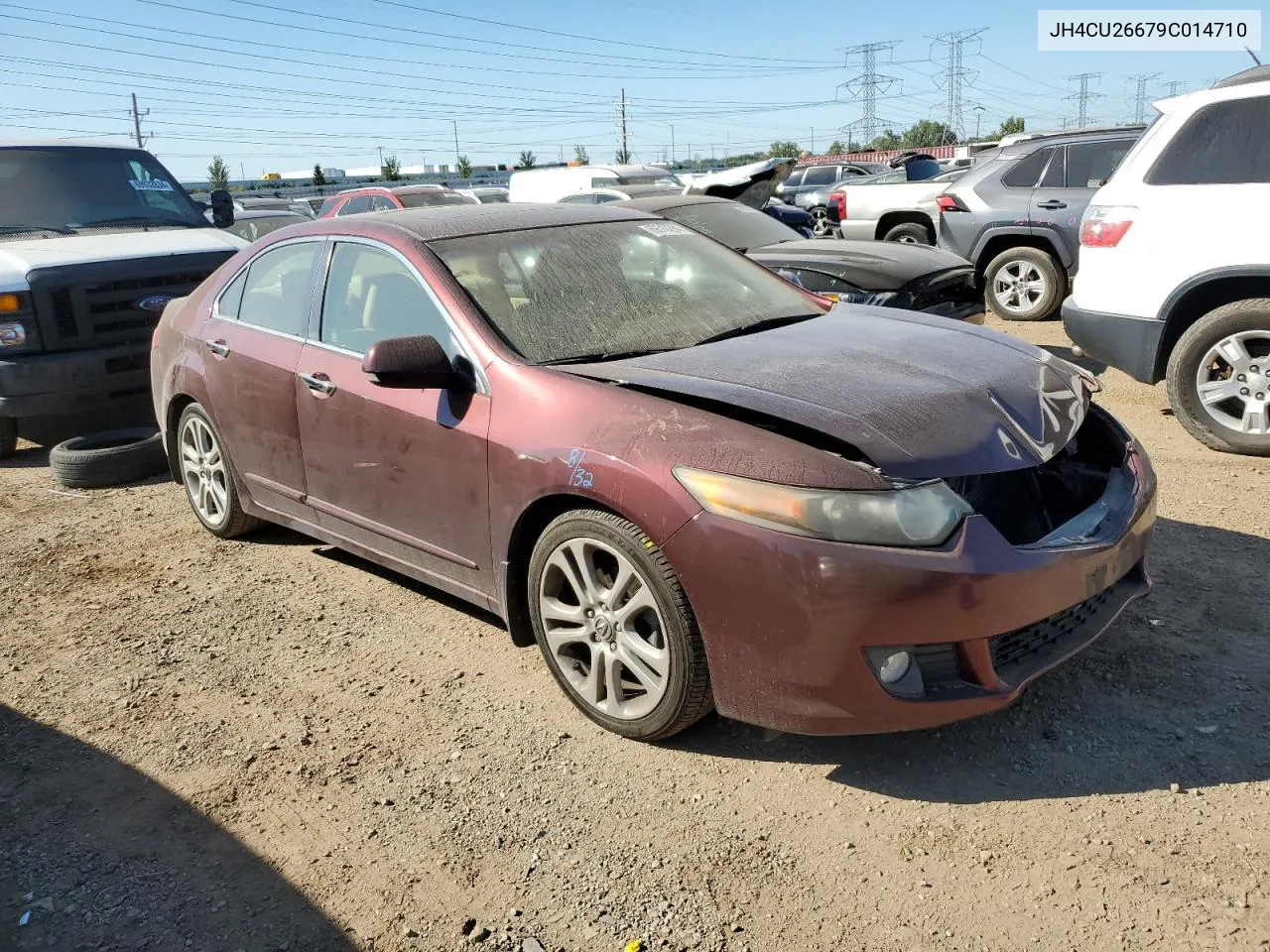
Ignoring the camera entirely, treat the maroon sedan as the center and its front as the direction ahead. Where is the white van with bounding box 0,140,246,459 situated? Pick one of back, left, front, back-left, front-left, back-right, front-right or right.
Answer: back

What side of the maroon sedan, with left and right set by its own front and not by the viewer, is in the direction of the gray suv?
left

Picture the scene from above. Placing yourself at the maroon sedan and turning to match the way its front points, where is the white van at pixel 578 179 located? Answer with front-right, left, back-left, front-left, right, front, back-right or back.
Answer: back-left

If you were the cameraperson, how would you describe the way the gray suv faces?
facing to the right of the viewer

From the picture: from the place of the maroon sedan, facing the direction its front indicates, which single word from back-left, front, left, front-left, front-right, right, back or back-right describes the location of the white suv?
left

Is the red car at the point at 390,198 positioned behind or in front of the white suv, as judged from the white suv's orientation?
behind

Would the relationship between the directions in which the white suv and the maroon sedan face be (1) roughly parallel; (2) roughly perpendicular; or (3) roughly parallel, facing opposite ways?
roughly parallel

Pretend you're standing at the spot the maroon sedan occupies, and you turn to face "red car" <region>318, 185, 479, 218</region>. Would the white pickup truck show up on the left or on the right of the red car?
right

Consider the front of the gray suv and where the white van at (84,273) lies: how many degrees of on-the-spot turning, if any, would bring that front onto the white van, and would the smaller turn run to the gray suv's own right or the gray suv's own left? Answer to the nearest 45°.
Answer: approximately 135° to the gray suv's own right

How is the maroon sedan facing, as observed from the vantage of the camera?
facing the viewer and to the right of the viewer

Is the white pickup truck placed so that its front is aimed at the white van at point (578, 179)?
no

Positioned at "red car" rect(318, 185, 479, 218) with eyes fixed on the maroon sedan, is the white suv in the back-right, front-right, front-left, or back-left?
front-left

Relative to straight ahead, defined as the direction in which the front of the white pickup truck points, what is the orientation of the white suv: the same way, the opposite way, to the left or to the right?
the same way

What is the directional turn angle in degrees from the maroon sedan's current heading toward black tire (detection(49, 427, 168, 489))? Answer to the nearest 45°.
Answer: approximately 180°

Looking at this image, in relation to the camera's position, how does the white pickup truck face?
facing to the right of the viewer
